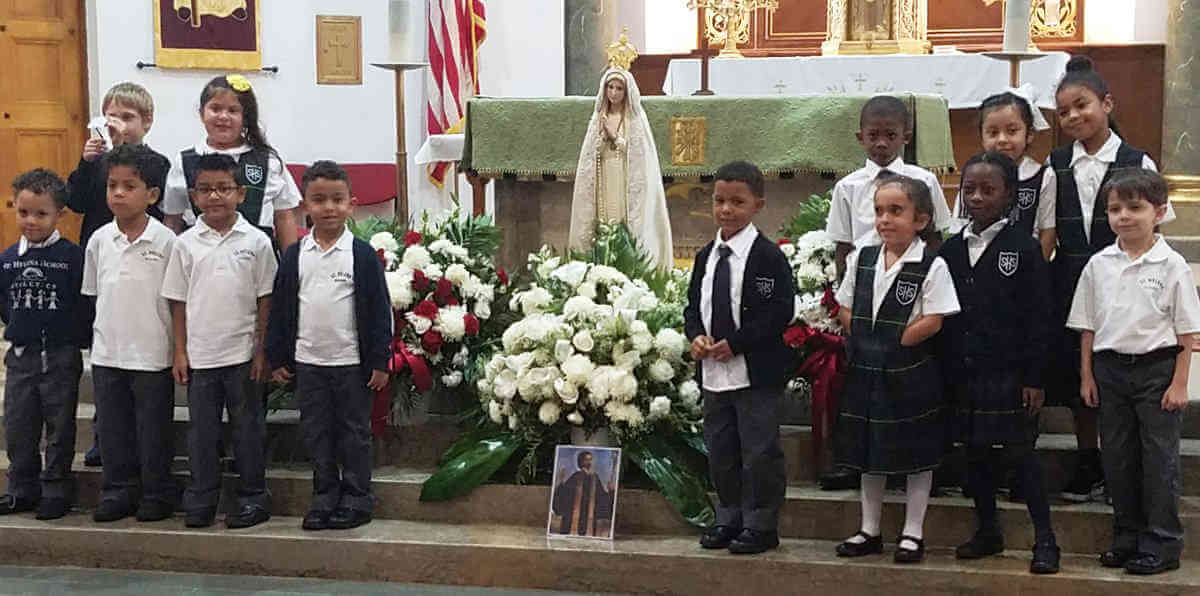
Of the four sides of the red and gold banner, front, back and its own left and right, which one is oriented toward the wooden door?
right

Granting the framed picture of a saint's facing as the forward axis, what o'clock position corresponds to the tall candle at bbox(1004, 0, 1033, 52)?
The tall candle is roughly at 8 o'clock from the framed picture of a saint.

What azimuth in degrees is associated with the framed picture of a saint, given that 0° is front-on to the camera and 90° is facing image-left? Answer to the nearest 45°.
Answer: approximately 0°

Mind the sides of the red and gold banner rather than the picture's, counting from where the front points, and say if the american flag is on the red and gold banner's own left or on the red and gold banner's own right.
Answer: on the red and gold banner's own left

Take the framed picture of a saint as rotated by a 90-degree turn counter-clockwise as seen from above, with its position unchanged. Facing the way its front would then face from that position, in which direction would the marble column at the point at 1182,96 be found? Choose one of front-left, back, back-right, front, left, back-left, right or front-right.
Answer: front-left

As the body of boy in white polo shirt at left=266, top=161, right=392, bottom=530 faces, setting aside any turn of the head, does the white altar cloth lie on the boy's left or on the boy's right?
on the boy's left
